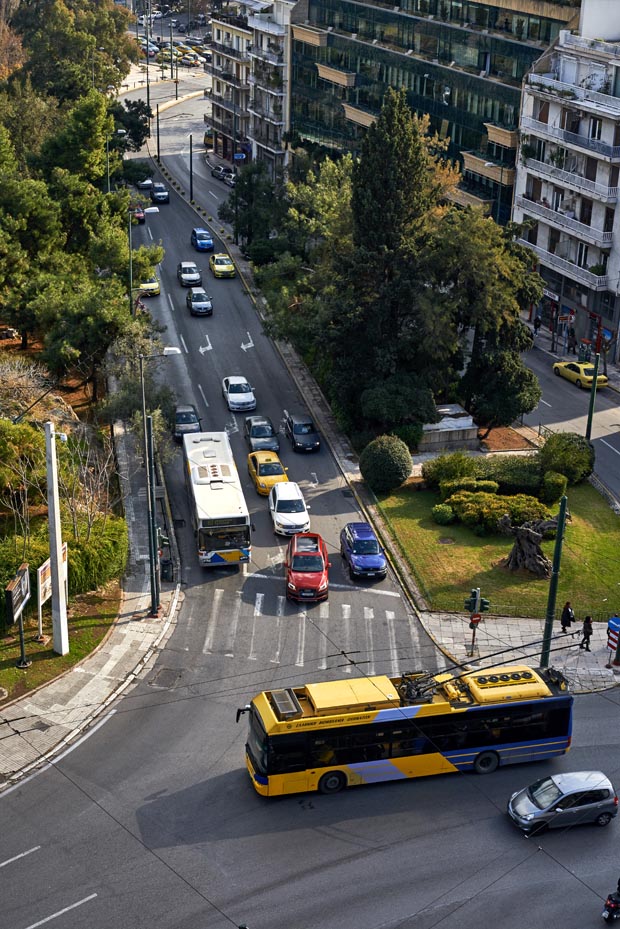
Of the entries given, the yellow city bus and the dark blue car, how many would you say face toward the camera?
1

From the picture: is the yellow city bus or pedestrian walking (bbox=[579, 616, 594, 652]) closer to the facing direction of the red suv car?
the yellow city bus

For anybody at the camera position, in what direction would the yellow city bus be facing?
facing to the left of the viewer

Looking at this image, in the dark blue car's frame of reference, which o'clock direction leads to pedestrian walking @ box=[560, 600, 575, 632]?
The pedestrian walking is roughly at 10 o'clock from the dark blue car.

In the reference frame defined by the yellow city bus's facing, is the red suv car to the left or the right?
on its right

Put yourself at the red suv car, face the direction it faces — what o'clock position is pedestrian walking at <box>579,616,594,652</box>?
The pedestrian walking is roughly at 10 o'clock from the red suv car.

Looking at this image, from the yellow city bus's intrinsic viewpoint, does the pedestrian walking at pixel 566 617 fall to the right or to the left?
on its right

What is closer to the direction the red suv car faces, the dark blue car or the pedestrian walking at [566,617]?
the pedestrian walking

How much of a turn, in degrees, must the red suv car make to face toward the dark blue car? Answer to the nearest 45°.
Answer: approximately 135° to its left

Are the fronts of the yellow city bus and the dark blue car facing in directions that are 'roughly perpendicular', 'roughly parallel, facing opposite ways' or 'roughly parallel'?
roughly perpendicular

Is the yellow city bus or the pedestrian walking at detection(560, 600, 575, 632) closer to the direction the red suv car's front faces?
the yellow city bus

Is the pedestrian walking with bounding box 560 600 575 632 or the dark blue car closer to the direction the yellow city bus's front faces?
the dark blue car

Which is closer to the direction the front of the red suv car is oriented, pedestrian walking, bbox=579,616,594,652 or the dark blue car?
the pedestrian walking

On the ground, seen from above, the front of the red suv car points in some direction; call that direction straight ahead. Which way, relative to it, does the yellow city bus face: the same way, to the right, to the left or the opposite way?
to the right
